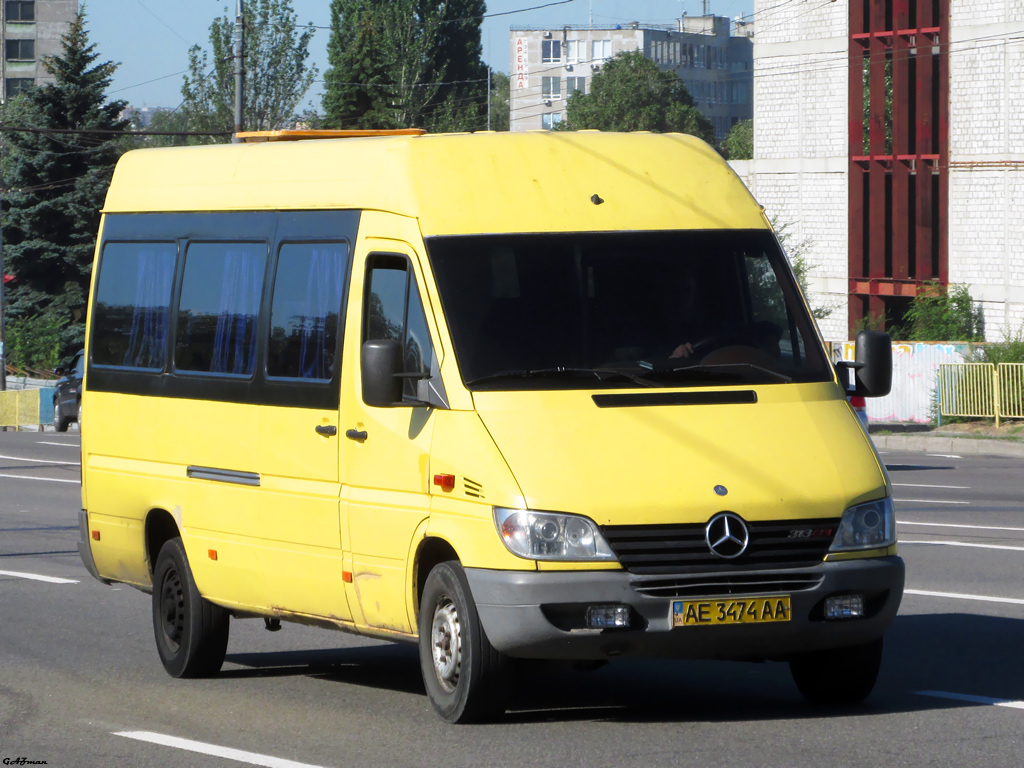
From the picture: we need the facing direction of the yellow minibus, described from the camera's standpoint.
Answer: facing the viewer and to the right of the viewer

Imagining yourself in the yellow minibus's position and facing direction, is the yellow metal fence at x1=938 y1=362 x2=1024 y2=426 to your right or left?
on your left

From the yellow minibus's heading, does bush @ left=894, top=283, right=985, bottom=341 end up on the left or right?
on its left

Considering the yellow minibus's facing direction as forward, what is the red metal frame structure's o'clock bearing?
The red metal frame structure is roughly at 8 o'clock from the yellow minibus.
